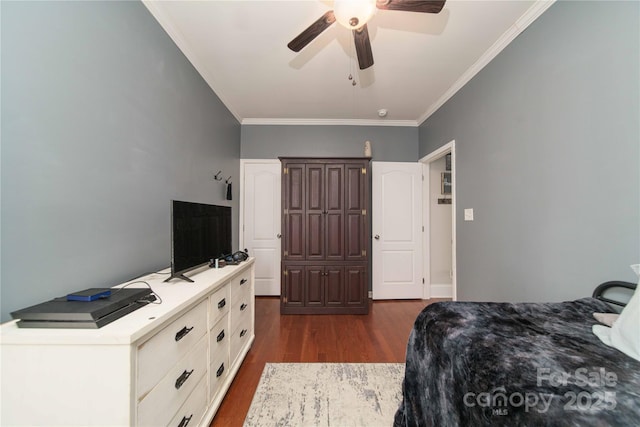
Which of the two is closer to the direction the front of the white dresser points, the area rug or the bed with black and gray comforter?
the bed with black and gray comforter

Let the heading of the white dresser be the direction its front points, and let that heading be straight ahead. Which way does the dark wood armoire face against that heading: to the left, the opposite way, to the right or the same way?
to the right

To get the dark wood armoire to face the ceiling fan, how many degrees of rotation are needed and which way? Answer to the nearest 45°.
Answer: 0° — it already faces it

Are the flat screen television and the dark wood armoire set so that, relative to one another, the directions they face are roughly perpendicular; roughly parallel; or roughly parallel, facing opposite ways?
roughly perpendicular

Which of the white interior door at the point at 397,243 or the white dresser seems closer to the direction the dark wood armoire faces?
the white dresser

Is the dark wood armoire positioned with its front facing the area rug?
yes

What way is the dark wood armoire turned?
toward the camera

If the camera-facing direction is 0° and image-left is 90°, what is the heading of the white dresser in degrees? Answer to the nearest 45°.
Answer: approximately 315°

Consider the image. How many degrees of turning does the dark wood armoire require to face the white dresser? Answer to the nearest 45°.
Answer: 0° — it already faces it

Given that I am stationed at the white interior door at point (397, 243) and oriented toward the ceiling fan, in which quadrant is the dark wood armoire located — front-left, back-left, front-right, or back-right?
front-right

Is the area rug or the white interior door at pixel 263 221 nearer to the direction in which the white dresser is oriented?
the area rug

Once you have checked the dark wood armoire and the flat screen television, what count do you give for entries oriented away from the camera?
0
